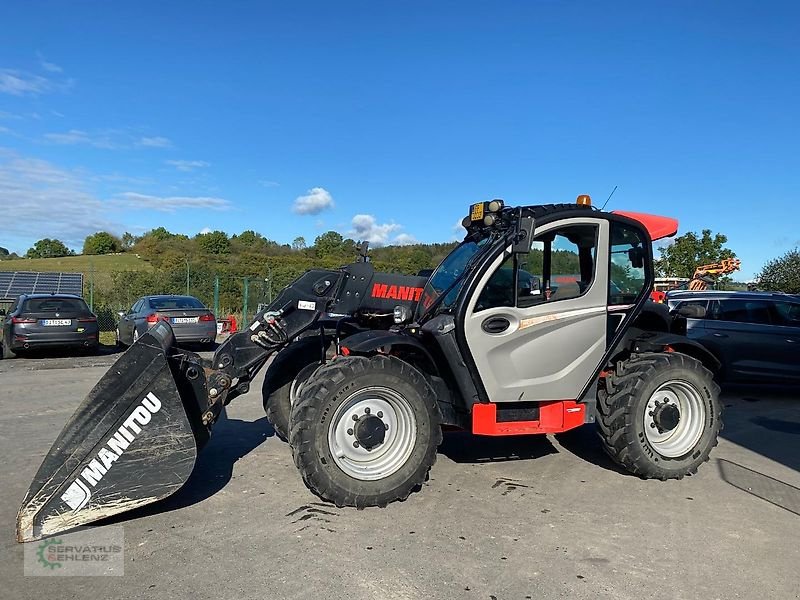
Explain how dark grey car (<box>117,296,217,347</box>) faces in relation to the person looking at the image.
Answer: facing away from the viewer and to the left of the viewer

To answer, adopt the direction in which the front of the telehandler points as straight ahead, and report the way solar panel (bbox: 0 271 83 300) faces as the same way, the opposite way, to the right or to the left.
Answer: to the left

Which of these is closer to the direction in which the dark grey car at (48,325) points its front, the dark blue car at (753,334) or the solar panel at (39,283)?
the solar panel

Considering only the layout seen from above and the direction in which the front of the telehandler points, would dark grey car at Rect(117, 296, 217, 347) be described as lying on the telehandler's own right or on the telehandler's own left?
on the telehandler's own right

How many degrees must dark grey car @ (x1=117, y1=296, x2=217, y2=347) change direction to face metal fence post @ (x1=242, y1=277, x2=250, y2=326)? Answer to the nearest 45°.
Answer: approximately 45° to its right

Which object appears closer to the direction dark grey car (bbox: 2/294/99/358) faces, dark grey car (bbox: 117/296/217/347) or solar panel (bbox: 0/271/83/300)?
the solar panel

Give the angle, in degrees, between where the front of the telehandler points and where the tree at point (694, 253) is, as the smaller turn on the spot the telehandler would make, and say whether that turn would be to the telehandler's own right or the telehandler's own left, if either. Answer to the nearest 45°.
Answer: approximately 180°

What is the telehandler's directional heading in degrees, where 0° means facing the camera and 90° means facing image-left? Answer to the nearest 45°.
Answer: approximately 45°

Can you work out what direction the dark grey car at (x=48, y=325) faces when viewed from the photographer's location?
facing away from the viewer

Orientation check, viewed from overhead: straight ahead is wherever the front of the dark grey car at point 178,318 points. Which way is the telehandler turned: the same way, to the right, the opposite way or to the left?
to the left

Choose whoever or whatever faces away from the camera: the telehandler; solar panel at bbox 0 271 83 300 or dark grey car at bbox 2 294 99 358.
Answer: the dark grey car

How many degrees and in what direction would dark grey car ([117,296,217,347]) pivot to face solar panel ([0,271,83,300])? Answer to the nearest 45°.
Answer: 0° — it already faces it

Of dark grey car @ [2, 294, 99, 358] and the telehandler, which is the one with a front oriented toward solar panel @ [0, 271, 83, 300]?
the dark grey car

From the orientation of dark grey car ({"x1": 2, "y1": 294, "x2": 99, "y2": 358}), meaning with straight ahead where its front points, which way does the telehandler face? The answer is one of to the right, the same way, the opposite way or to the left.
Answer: to the left
